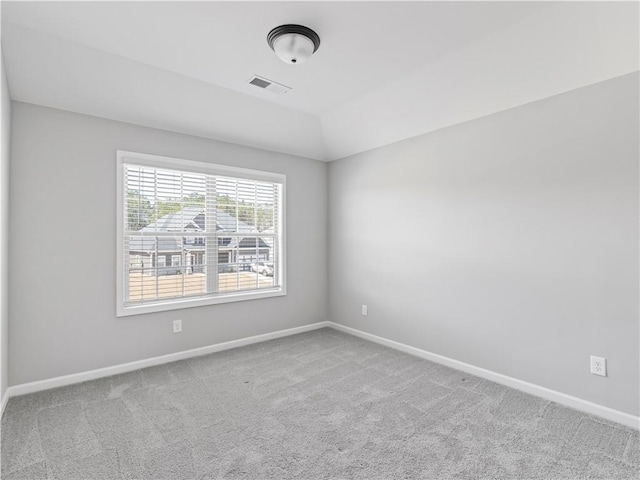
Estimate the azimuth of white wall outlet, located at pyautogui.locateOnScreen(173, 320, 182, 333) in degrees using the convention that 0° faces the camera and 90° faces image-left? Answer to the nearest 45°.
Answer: approximately 0°

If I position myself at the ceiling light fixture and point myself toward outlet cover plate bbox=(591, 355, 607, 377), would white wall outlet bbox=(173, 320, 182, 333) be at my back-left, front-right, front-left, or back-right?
back-left

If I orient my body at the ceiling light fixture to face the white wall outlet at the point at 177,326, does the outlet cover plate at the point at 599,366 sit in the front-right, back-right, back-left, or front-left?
back-right

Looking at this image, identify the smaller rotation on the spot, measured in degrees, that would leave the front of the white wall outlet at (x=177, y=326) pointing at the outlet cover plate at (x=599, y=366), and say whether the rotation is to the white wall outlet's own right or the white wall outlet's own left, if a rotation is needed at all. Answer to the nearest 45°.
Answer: approximately 45° to the white wall outlet's own left
